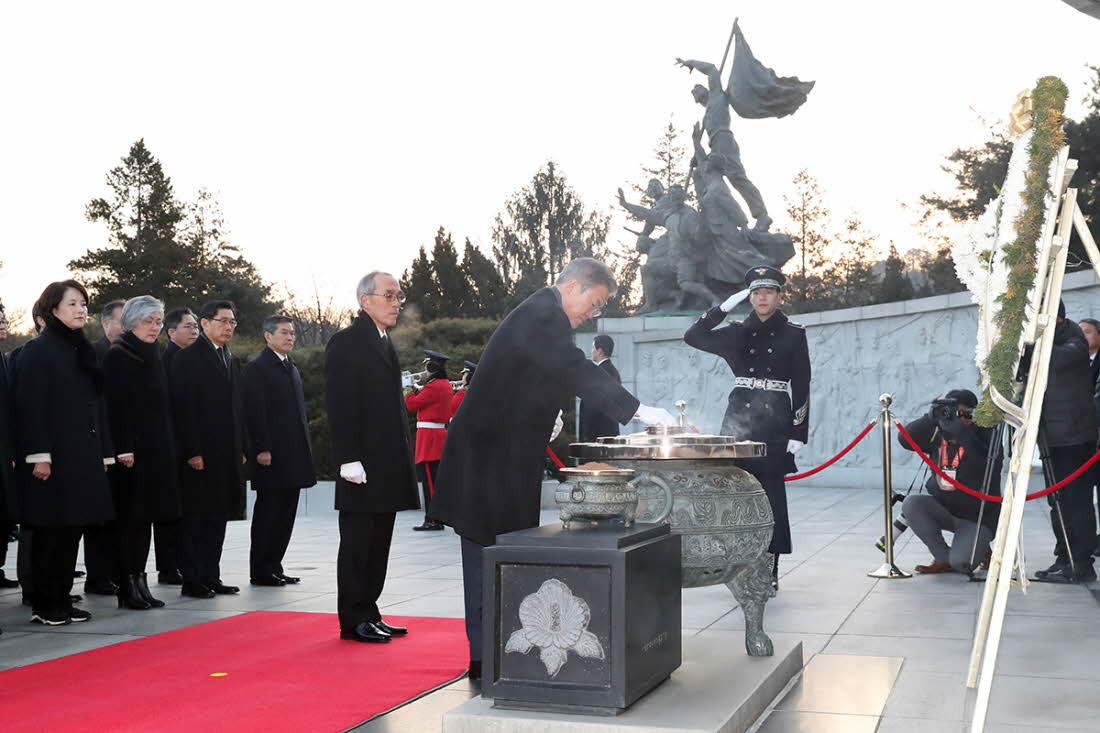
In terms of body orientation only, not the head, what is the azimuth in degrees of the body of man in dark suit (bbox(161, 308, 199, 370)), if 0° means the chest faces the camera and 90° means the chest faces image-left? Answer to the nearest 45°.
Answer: approximately 315°

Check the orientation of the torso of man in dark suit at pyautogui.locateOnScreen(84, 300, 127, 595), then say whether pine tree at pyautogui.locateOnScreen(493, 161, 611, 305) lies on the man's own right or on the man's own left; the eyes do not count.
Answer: on the man's own left

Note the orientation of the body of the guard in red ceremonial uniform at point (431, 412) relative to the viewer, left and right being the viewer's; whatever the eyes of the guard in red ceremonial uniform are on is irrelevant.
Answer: facing to the left of the viewer

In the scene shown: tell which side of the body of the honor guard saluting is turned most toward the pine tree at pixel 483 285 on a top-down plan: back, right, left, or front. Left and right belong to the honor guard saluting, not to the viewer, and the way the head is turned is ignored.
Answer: back

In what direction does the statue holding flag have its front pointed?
to the viewer's left

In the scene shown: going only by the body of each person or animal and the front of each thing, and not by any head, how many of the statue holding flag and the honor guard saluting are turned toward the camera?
1

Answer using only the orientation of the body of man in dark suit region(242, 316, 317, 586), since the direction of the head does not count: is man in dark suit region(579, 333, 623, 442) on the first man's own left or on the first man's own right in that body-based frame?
on the first man's own left

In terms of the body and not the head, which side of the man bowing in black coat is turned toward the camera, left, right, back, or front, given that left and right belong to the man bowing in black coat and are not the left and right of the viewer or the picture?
right

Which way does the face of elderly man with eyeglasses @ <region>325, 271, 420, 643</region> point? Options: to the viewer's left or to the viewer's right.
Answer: to the viewer's right

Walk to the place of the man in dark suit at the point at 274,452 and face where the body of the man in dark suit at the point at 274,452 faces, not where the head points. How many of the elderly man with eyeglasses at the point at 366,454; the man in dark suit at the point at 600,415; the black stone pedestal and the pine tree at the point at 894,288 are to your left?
2

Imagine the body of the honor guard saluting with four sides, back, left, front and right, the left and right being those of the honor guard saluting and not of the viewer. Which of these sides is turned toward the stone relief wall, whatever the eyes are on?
back

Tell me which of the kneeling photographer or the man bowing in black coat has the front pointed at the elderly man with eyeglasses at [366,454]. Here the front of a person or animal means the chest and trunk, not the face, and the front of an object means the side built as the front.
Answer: the kneeling photographer

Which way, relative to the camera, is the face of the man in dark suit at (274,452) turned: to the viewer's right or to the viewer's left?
to the viewer's right

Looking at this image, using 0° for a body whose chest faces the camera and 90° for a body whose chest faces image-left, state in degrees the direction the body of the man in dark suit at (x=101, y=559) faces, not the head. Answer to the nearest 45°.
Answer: approximately 315°

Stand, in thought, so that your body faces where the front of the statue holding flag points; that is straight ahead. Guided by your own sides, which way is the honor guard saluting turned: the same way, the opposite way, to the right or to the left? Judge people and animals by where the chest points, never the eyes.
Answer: to the left
